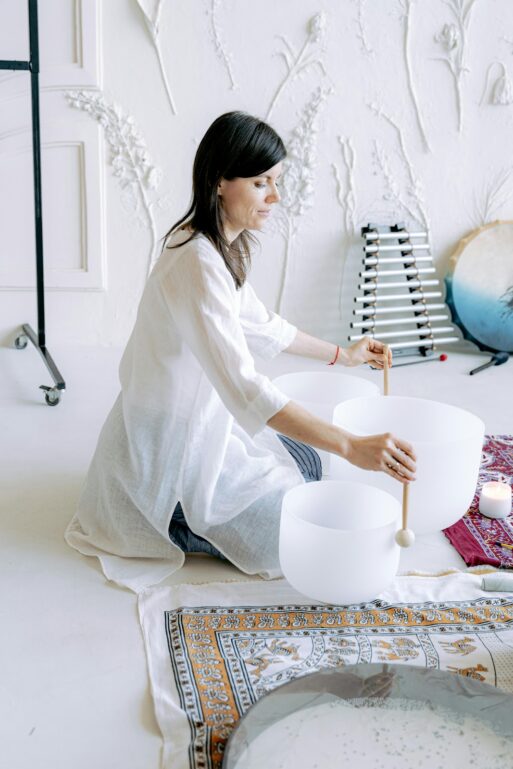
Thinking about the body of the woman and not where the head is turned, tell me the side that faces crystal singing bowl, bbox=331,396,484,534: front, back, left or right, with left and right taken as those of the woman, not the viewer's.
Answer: front

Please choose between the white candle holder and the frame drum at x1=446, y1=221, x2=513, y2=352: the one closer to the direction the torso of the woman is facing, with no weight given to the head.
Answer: the white candle holder

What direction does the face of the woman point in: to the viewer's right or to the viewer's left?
to the viewer's right

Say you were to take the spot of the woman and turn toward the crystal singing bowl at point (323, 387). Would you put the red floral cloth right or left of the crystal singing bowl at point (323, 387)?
right

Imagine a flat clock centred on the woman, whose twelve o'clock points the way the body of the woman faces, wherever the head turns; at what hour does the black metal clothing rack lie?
The black metal clothing rack is roughly at 8 o'clock from the woman.

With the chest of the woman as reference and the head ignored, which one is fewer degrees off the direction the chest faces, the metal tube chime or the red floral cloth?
the red floral cloth

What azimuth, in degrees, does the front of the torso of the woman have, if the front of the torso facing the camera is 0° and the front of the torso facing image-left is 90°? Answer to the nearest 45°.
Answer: approximately 270°

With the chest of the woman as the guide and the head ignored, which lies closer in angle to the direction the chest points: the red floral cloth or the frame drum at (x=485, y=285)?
the red floral cloth
